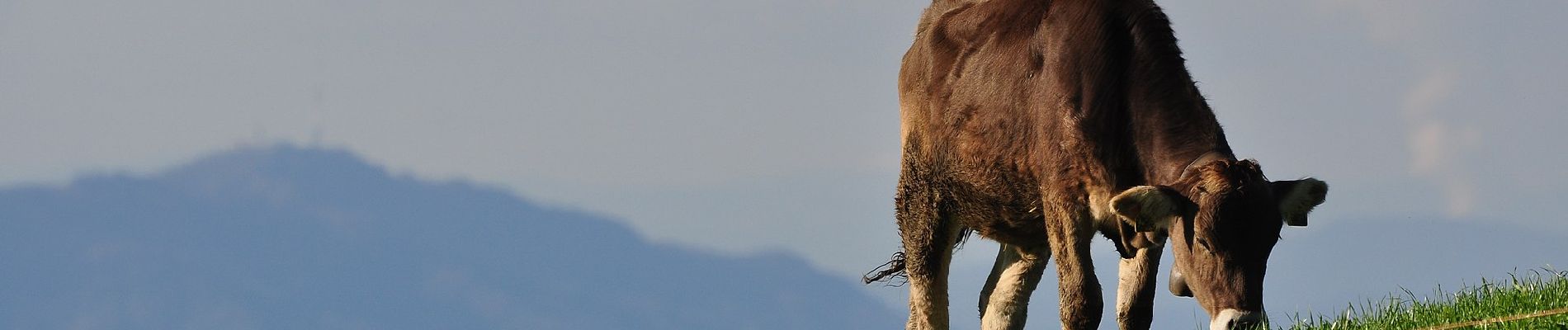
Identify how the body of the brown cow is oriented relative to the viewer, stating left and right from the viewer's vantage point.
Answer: facing the viewer and to the right of the viewer
